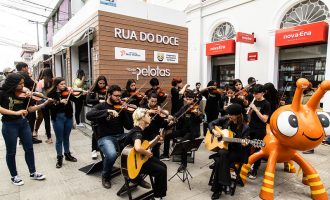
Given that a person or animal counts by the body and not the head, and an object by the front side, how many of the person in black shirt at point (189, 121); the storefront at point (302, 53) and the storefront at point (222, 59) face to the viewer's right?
0

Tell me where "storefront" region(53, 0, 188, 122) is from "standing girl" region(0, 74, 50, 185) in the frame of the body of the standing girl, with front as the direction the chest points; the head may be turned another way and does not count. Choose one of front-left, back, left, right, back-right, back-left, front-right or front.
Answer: left

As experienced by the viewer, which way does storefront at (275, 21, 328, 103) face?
facing the viewer and to the left of the viewer

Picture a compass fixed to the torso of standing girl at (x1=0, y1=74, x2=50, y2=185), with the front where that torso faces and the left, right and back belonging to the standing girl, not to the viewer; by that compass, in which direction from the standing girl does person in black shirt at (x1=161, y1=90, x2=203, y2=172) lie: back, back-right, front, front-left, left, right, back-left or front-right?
front-left

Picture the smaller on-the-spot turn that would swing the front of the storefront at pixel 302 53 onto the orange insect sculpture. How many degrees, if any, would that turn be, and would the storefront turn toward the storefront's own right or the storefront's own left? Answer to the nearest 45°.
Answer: approximately 45° to the storefront's own left

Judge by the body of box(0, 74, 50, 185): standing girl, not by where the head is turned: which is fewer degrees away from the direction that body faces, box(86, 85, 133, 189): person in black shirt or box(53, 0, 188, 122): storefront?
the person in black shirt

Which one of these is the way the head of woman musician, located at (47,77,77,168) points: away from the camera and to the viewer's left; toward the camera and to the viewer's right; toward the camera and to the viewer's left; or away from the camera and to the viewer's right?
toward the camera and to the viewer's right

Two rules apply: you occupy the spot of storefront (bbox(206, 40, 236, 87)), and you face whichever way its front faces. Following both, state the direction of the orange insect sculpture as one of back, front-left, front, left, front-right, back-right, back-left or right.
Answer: front-left

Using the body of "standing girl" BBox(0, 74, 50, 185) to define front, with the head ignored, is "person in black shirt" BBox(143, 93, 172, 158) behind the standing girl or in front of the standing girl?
in front

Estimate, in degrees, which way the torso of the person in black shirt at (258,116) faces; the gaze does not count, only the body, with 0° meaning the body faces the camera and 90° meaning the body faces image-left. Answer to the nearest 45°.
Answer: approximately 45°
